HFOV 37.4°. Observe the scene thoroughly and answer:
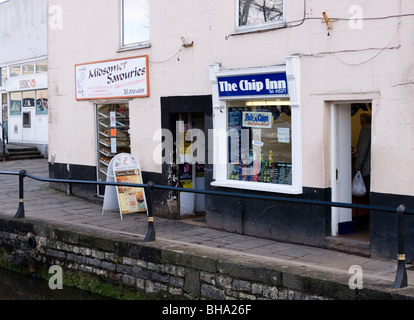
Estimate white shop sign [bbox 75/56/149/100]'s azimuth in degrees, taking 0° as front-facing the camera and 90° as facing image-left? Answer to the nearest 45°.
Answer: approximately 45°
